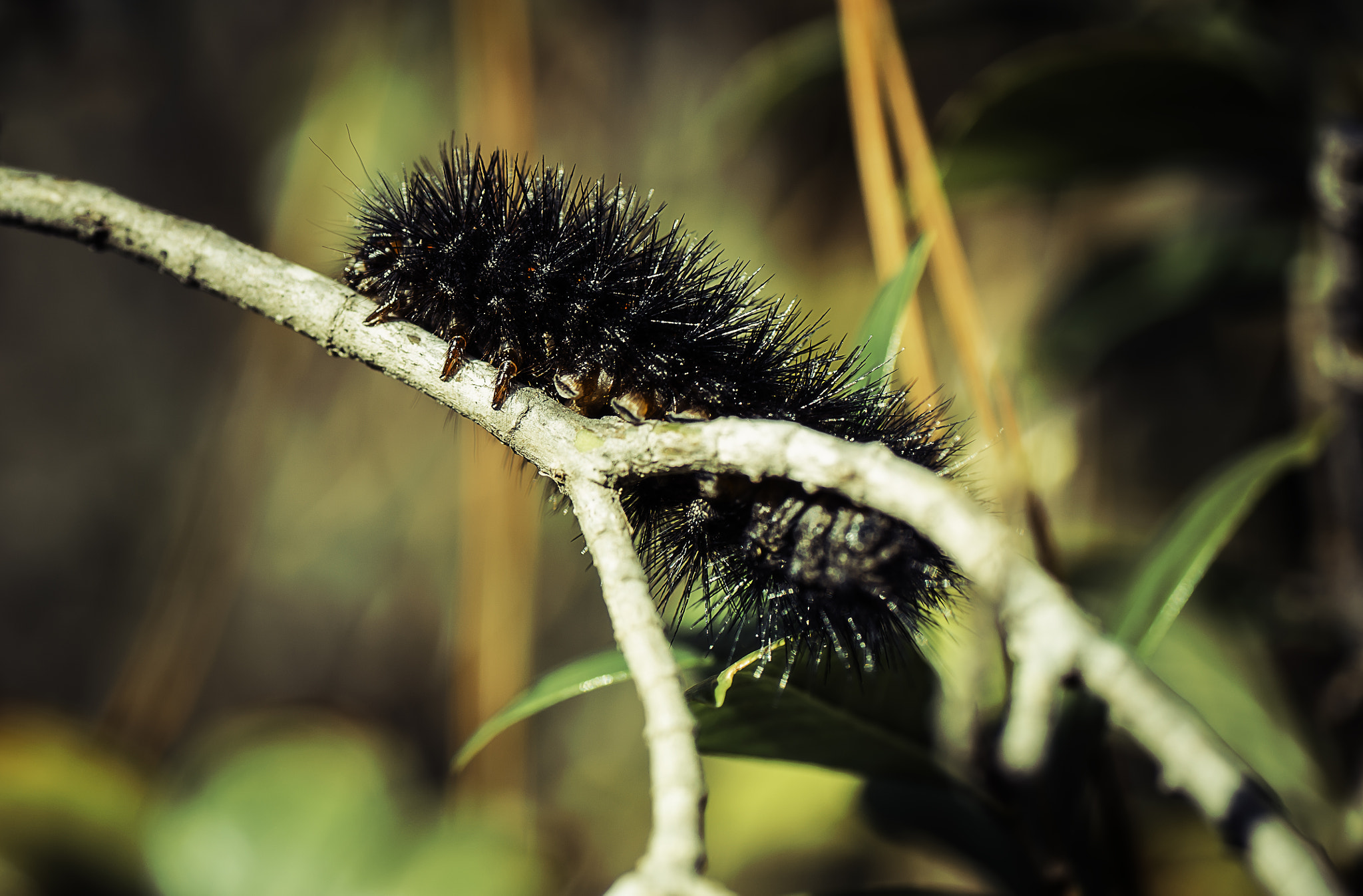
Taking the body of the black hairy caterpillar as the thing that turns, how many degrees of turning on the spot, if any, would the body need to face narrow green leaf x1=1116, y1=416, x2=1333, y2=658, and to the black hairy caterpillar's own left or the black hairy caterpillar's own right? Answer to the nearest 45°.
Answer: approximately 135° to the black hairy caterpillar's own right

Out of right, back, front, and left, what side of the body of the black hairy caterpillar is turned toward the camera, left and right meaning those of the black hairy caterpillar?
left

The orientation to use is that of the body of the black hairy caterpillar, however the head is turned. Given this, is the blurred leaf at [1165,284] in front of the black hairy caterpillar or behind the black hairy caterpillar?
behind

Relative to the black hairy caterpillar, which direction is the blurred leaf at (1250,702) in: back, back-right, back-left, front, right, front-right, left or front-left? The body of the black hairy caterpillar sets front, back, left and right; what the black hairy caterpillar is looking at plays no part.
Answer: back-right
